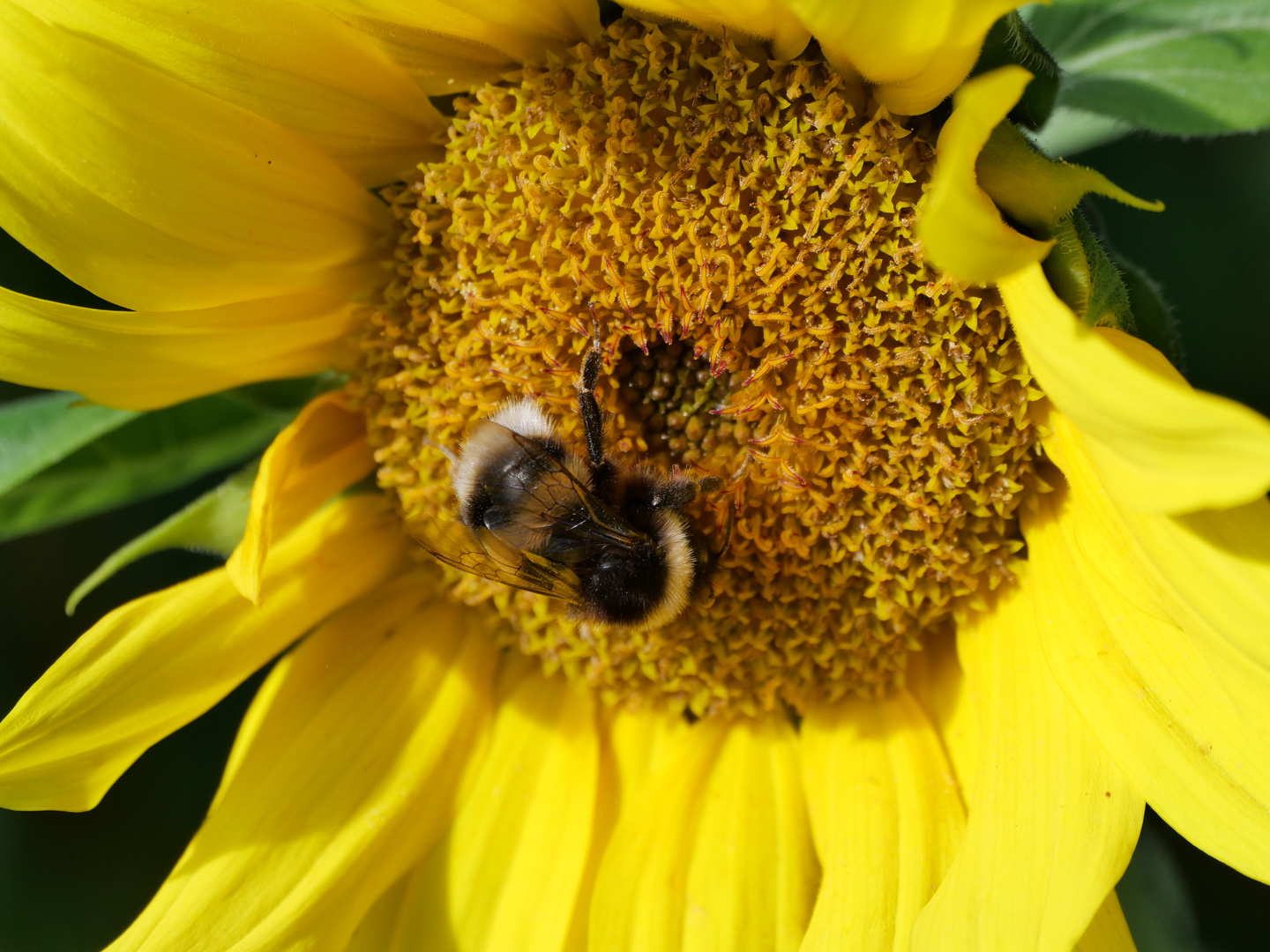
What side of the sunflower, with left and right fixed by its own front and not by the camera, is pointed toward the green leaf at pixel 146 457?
right

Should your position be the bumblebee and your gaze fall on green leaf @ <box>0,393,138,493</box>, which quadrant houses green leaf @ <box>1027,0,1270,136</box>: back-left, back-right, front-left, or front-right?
back-right

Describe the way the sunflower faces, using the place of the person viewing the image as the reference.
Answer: facing the viewer

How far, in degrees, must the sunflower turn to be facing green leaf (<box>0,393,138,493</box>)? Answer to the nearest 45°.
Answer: approximately 90° to its right

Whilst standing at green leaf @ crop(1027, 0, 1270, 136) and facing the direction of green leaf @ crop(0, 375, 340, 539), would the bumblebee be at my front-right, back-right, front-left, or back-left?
front-left
